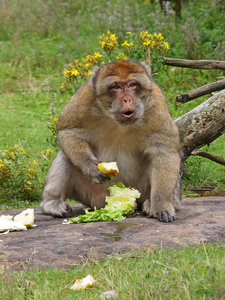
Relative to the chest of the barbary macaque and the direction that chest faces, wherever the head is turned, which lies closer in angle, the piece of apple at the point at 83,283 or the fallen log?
the piece of apple

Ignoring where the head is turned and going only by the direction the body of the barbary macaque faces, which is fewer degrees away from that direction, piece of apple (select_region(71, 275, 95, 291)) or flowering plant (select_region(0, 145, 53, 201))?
the piece of apple

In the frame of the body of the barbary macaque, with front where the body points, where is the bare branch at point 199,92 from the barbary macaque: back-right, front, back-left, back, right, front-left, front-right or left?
back-left

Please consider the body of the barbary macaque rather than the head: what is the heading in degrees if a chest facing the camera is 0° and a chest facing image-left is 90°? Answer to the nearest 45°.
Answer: approximately 0°

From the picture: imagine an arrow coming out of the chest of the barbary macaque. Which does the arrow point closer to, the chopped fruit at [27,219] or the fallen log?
the chopped fruit

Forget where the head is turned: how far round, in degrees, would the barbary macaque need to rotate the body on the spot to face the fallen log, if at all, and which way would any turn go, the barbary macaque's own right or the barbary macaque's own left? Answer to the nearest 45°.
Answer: approximately 135° to the barbary macaque's own left

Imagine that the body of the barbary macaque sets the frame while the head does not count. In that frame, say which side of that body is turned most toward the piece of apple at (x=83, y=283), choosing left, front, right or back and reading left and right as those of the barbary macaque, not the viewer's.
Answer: front

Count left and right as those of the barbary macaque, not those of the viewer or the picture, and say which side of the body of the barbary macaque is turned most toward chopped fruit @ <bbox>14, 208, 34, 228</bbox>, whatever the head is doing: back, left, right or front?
right
